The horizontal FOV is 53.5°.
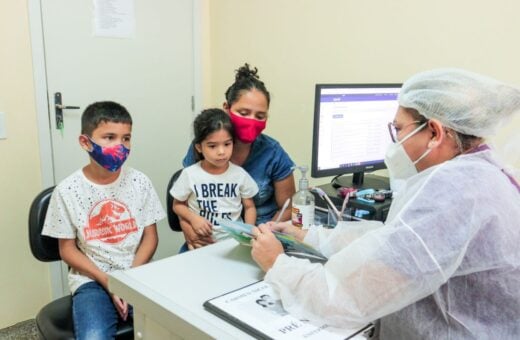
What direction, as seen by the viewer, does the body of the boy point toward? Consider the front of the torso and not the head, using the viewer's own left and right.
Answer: facing the viewer and to the right of the viewer

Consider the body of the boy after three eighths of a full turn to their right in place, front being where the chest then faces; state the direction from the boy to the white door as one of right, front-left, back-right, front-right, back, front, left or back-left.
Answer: right

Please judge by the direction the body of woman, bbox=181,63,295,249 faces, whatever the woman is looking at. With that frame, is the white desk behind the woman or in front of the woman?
in front

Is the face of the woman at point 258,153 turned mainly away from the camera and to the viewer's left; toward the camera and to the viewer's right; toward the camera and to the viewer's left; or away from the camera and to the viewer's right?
toward the camera and to the viewer's right

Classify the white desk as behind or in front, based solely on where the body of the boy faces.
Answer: in front

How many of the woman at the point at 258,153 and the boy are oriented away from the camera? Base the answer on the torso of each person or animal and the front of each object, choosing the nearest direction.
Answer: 0

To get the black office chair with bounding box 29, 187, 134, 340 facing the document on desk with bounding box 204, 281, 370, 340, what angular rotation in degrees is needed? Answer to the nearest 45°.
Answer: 0° — it already faces it

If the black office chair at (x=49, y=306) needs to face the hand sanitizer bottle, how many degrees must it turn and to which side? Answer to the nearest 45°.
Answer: approximately 45° to its left

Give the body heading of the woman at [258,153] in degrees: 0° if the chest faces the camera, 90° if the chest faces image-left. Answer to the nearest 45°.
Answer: approximately 0°

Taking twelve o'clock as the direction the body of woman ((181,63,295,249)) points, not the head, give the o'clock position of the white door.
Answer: The white door is roughly at 5 o'clock from the woman.

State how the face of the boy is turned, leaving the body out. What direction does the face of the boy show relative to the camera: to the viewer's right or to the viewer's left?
to the viewer's right

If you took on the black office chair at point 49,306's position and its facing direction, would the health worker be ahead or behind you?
ahead
